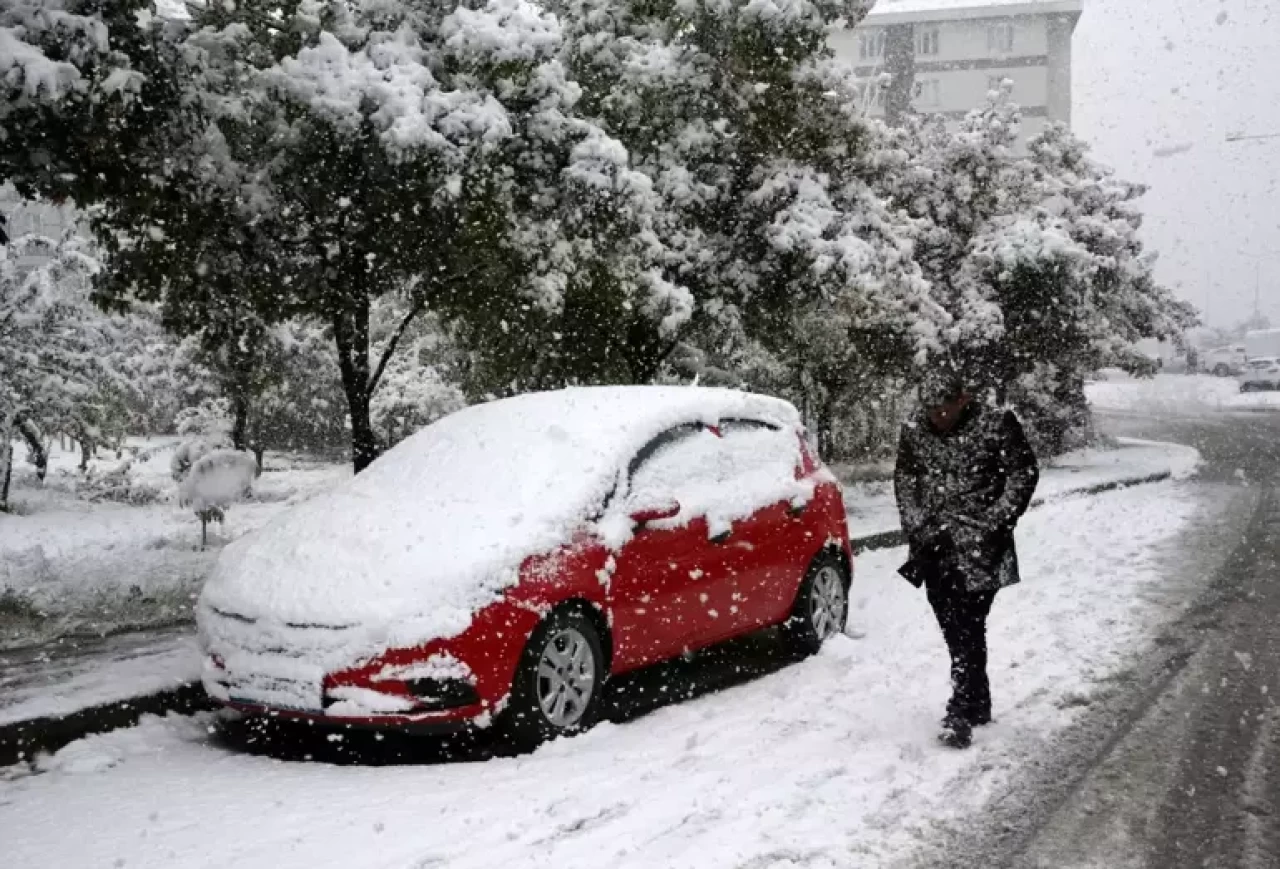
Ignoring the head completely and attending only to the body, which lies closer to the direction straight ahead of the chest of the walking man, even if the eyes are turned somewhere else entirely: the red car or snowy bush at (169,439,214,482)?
the red car

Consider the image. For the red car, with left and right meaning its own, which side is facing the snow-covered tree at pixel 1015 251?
back

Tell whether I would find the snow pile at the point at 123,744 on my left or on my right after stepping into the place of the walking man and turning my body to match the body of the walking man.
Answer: on my right

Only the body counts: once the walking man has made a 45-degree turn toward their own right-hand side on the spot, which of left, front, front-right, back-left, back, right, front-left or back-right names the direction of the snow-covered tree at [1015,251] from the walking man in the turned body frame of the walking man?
back-right

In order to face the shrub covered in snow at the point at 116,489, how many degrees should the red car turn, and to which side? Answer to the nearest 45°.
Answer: approximately 90° to its right

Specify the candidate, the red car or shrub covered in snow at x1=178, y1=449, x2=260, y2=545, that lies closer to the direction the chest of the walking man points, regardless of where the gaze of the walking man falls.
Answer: the red car

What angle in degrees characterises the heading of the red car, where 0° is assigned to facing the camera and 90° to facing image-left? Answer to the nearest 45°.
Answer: approximately 45°

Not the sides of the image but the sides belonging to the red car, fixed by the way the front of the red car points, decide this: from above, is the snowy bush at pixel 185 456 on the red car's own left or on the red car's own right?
on the red car's own right

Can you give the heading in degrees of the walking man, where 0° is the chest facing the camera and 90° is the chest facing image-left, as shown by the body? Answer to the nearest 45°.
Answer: approximately 0°

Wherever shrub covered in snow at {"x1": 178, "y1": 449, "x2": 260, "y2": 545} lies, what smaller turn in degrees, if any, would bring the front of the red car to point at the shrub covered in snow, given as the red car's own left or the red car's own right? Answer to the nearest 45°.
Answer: approximately 90° to the red car's own right

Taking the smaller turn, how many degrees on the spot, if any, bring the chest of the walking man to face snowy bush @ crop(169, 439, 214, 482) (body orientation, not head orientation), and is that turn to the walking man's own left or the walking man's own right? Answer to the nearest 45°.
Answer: approximately 135° to the walking man's own right

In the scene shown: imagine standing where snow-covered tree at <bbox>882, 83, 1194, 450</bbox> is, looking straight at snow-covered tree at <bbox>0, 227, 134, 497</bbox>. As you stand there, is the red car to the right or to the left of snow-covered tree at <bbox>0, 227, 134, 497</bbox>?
left
